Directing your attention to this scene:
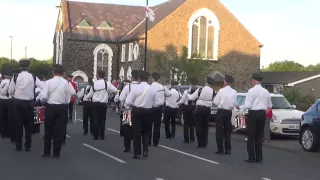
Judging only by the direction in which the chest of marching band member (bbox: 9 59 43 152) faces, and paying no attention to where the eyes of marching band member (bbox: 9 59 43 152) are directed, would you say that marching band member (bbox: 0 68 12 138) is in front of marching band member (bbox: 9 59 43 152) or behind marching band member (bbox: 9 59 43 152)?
in front

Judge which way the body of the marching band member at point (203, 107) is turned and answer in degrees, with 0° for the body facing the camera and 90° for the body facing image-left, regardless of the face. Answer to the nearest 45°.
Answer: approximately 135°

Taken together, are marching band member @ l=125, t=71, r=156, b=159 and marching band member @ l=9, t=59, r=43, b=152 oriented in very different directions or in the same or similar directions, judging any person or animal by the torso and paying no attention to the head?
same or similar directions

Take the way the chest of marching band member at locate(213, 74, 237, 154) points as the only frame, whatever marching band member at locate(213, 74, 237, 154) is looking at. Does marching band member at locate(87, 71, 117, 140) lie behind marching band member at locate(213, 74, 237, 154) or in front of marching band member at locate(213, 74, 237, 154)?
in front

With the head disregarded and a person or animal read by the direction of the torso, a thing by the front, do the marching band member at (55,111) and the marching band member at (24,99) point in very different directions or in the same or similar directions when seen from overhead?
same or similar directions
